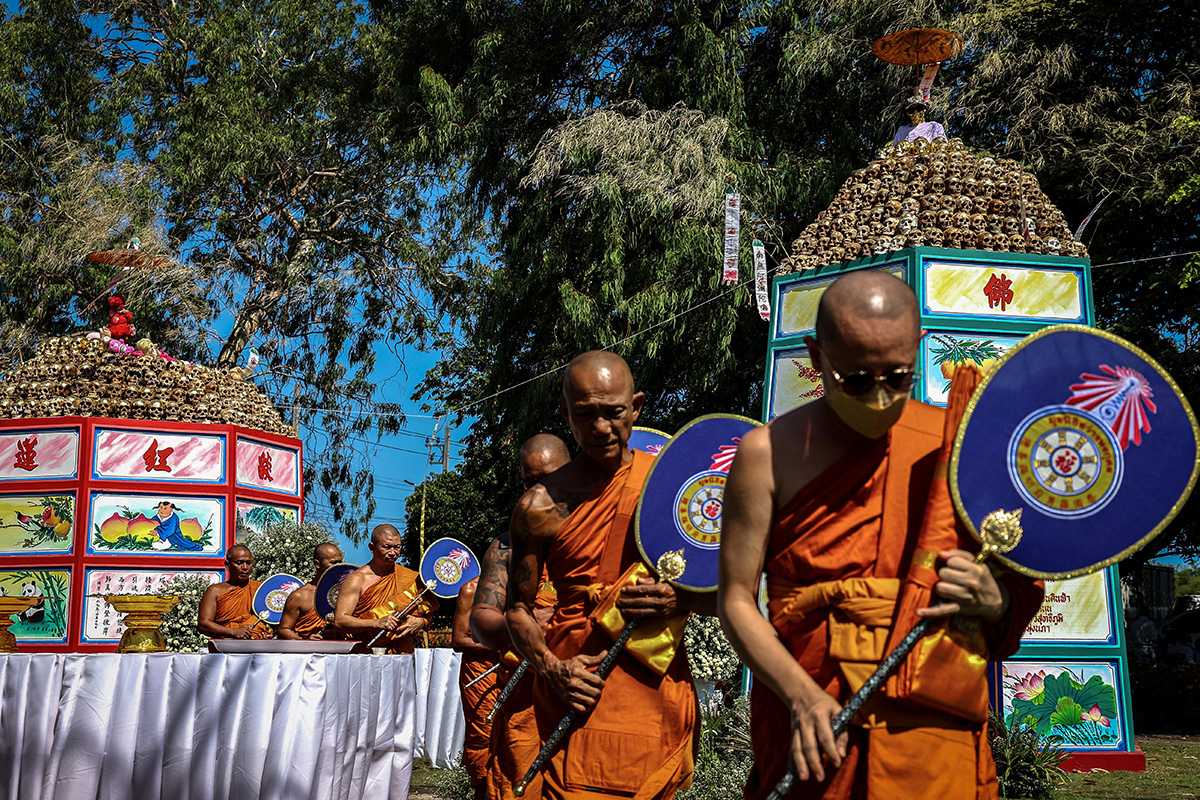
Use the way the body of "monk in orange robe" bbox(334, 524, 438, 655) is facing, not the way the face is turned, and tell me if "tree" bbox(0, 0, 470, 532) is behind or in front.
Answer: behind

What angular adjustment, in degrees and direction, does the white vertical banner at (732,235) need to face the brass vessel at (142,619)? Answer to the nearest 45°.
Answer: approximately 45° to its right

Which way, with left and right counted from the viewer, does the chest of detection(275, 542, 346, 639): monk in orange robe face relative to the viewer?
facing the viewer and to the right of the viewer

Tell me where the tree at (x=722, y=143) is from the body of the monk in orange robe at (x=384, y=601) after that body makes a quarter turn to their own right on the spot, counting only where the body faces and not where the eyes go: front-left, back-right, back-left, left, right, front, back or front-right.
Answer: back

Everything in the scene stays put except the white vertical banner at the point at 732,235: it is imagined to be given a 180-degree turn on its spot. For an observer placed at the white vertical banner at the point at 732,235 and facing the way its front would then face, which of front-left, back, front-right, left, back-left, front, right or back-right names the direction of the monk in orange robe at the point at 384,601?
back-left

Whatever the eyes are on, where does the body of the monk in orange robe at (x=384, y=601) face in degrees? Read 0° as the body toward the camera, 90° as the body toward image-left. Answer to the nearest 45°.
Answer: approximately 315°

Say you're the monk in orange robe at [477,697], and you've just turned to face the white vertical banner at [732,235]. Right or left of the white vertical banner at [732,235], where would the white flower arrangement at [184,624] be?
left

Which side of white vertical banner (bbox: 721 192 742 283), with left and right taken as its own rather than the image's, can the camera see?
front
